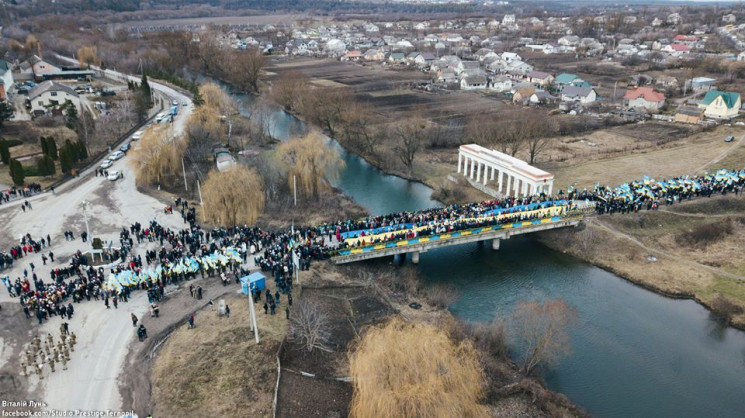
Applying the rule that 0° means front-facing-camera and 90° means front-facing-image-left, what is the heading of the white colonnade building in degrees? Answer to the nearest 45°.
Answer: approximately 45°

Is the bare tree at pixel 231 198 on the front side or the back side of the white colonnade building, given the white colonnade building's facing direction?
on the front side

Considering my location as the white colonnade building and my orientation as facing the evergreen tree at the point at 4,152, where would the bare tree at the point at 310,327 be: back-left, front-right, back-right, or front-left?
front-left

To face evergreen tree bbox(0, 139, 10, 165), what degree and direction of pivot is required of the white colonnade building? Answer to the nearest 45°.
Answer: approximately 45° to its right

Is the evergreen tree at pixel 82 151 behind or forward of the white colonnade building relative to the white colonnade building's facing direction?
forward

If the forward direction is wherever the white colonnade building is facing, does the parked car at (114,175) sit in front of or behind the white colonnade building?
in front

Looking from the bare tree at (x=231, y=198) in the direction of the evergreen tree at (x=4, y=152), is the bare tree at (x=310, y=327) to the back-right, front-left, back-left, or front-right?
back-left

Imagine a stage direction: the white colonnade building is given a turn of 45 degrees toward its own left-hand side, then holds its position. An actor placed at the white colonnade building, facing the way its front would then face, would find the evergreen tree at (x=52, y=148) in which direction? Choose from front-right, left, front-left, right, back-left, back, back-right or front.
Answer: right

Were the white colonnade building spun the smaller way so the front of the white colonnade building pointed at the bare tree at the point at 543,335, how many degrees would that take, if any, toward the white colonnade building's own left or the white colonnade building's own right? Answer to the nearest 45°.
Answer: approximately 45° to the white colonnade building's own left

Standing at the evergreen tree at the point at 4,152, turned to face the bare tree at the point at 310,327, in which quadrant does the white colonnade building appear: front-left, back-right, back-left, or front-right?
front-left

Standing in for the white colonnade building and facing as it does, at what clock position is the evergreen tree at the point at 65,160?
The evergreen tree is roughly at 1 o'clock from the white colonnade building.
